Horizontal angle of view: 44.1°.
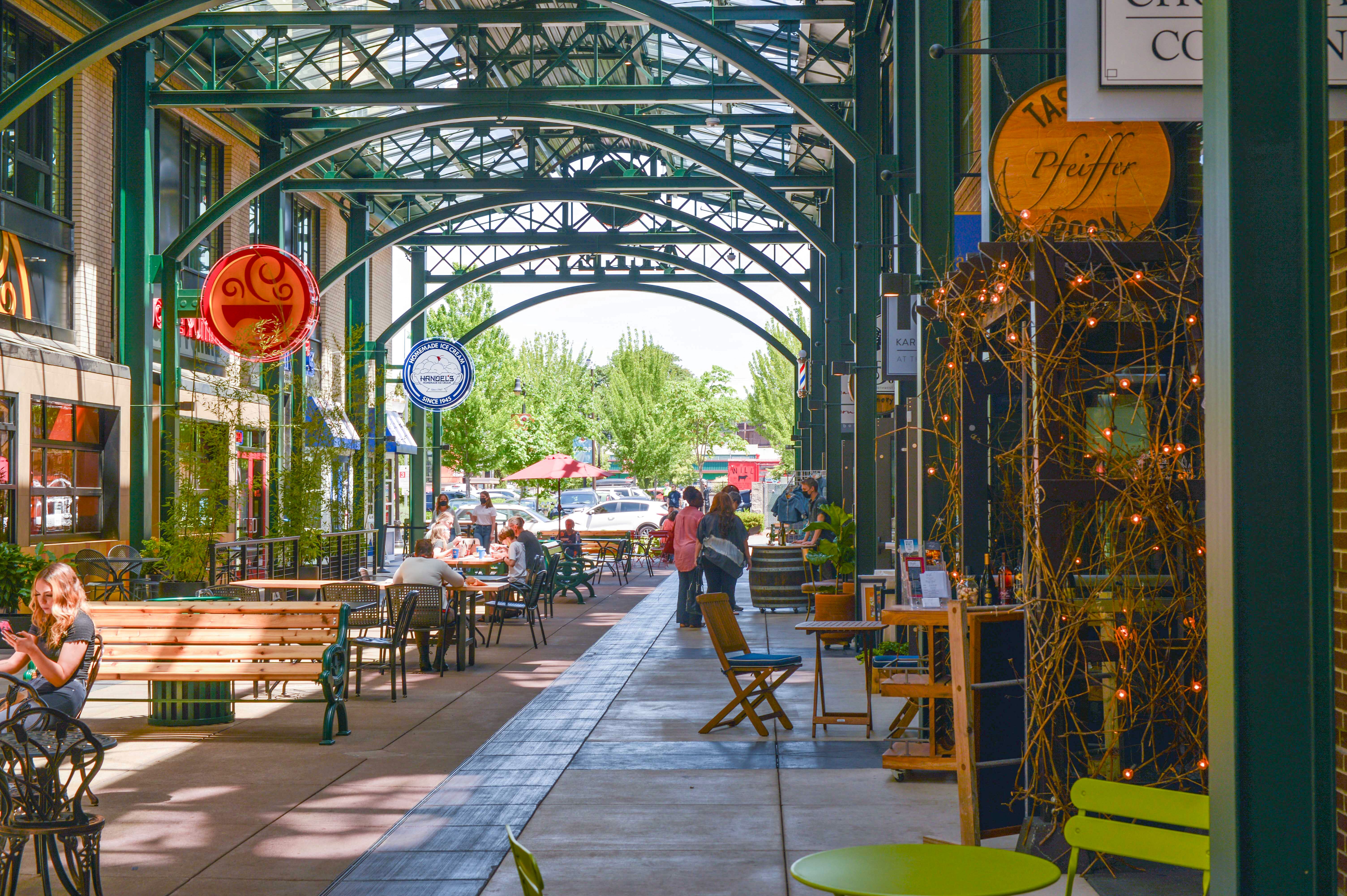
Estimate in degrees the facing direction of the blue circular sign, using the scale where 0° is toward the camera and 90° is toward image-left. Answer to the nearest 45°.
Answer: approximately 0°

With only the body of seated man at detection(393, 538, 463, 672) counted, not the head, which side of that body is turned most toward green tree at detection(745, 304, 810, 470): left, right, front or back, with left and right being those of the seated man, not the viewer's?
front

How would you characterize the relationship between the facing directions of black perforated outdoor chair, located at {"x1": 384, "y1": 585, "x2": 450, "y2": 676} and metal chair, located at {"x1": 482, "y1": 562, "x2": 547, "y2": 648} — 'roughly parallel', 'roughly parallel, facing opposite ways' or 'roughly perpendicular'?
roughly perpendicular

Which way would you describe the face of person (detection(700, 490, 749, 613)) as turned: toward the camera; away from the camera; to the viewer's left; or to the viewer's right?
away from the camera

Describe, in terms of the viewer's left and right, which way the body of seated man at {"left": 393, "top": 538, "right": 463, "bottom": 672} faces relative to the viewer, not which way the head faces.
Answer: facing away from the viewer

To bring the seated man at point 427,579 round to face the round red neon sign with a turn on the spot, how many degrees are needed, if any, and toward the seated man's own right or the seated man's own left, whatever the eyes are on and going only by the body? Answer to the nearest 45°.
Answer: approximately 45° to the seated man's own left

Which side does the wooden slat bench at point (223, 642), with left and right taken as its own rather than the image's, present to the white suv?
back
